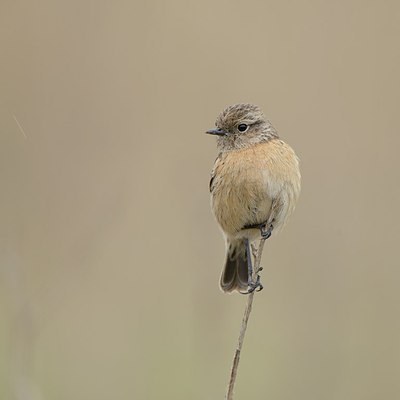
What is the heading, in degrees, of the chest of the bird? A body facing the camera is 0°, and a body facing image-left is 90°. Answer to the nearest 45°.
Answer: approximately 0°
